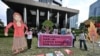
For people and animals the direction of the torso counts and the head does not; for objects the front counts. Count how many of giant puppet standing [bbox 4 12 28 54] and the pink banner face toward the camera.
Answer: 2

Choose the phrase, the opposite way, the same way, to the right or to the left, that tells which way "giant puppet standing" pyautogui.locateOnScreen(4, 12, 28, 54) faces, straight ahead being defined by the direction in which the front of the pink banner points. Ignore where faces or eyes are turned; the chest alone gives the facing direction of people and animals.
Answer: the same way

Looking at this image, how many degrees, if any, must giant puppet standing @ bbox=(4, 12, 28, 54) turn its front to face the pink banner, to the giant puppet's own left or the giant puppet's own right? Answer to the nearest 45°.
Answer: approximately 135° to the giant puppet's own left

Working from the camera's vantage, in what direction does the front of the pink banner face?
facing the viewer

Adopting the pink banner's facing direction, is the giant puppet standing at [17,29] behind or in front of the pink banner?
in front

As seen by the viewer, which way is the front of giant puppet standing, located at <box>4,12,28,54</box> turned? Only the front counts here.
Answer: toward the camera
